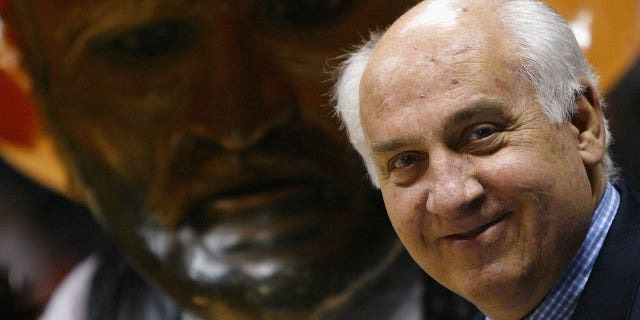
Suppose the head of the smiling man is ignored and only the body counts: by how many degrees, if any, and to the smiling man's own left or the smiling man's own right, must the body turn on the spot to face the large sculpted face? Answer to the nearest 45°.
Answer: approximately 90° to the smiling man's own right

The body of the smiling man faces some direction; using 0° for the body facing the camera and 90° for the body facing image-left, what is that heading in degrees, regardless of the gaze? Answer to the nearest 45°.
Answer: approximately 45°

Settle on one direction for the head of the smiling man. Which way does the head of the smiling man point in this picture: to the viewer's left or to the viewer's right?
to the viewer's left
